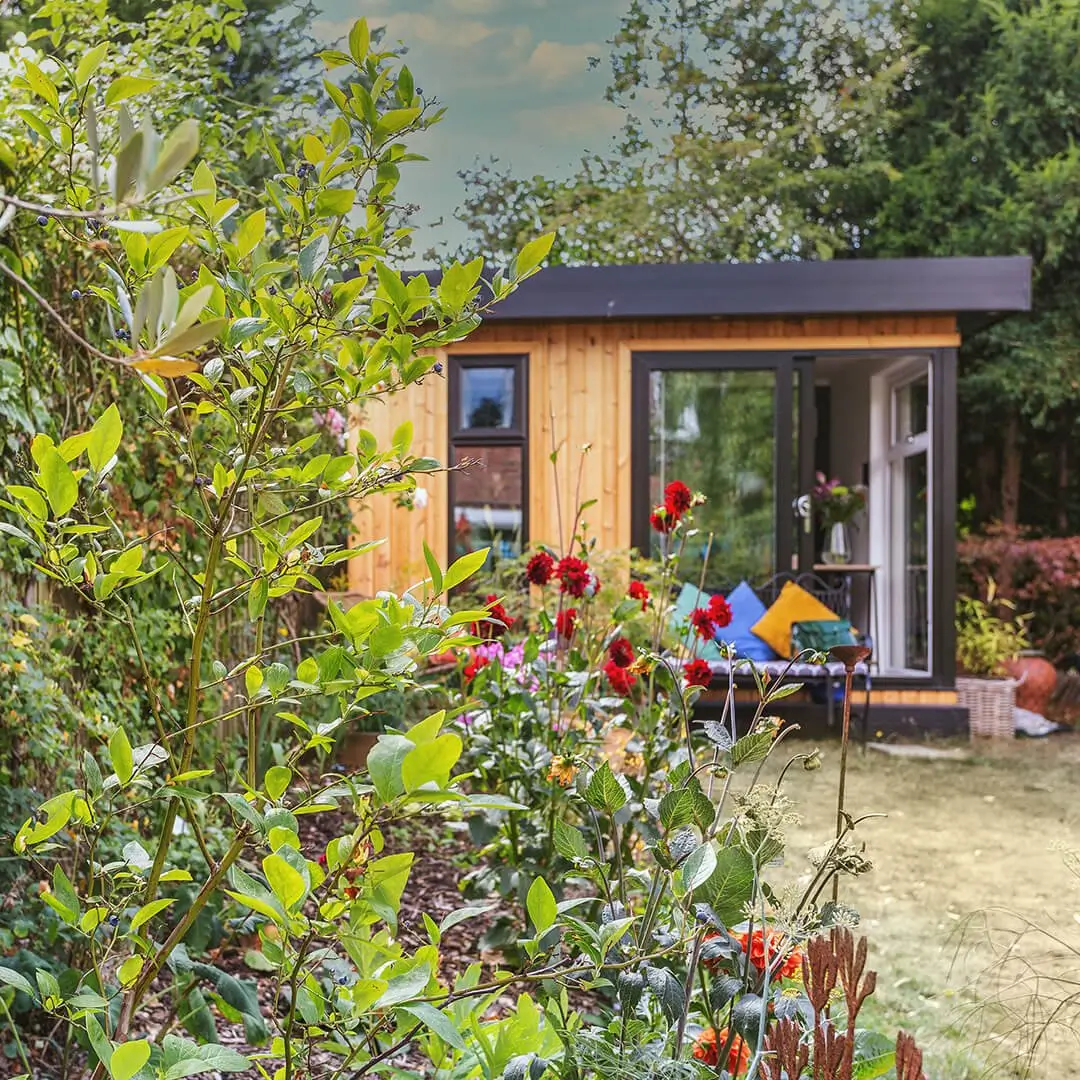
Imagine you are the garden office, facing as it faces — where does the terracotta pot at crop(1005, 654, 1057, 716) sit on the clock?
The terracotta pot is roughly at 10 o'clock from the garden office.

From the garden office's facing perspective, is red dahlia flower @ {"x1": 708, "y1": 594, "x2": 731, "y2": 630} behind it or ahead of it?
ahead

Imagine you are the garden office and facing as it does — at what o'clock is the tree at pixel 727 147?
The tree is roughly at 6 o'clock from the garden office.

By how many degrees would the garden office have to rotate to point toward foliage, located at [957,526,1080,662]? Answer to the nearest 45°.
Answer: approximately 135° to its left

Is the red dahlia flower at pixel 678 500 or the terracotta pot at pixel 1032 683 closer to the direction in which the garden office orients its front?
the red dahlia flower

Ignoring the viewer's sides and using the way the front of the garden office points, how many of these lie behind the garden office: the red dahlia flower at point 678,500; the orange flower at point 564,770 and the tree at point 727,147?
1

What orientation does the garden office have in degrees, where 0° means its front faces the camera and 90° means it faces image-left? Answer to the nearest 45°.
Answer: approximately 0°

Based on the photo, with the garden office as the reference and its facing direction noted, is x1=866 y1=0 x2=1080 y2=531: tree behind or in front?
behind

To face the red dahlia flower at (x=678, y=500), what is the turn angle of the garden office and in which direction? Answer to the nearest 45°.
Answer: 0° — it already faces it

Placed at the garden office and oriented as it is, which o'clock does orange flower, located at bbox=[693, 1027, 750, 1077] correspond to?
The orange flower is roughly at 12 o'clock from the garden office.
